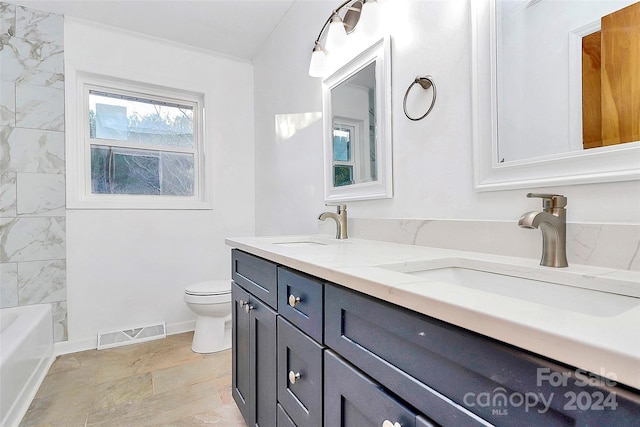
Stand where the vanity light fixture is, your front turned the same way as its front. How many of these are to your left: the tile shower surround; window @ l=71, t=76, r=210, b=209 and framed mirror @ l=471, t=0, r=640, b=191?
1

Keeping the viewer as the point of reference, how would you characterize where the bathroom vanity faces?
facing the viewer and to the left of the viewer

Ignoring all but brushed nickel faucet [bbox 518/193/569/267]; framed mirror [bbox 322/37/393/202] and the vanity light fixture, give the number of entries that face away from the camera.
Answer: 0

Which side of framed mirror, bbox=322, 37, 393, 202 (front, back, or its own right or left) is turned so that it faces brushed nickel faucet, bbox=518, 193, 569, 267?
left

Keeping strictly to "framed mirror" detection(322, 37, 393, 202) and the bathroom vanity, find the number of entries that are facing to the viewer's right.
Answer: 0

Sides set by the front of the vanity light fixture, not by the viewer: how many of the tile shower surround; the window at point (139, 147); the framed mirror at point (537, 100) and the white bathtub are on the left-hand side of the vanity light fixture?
1

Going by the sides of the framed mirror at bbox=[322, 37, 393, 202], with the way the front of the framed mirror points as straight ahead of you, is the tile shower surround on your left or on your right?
on your right
